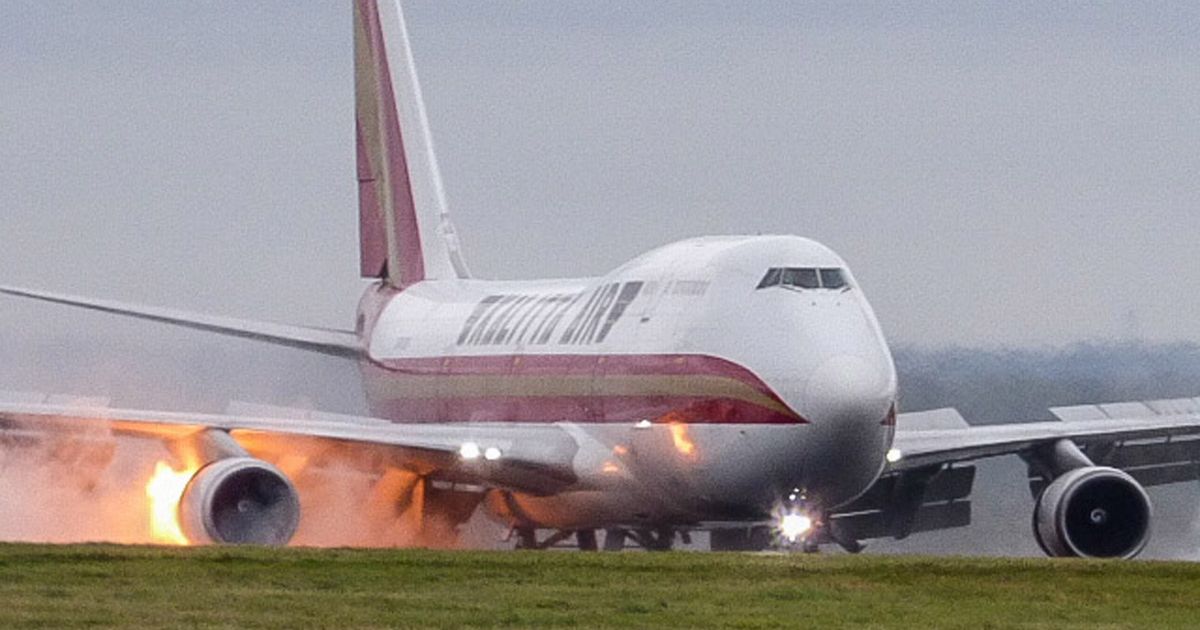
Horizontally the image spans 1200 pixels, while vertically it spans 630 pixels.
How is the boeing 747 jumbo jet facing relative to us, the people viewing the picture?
facing the viewer and to the right of the viewer
